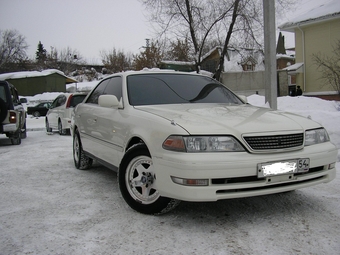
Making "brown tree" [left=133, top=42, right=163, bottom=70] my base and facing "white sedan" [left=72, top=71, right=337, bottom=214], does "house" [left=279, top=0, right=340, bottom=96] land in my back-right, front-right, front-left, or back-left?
front-left

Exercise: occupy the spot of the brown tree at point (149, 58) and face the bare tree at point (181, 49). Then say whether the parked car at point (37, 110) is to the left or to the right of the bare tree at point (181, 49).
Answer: right

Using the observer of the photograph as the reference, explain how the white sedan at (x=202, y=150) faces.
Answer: facing the viewer and to the right of the viewer

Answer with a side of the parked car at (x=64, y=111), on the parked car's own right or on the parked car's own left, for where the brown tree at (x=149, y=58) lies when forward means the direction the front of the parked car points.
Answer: on the parked car's own right

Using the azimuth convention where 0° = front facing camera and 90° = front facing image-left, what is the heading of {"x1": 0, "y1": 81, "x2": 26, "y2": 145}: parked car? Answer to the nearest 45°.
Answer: approximately 225°

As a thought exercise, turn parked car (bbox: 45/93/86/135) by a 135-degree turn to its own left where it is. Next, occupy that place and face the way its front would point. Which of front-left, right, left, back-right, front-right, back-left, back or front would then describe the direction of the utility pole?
front-left

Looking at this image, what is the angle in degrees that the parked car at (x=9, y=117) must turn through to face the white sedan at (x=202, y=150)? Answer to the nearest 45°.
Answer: approximately 135° to its right

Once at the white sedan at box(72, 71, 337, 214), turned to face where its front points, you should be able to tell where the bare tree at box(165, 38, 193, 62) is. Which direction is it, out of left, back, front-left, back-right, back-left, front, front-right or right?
back-left

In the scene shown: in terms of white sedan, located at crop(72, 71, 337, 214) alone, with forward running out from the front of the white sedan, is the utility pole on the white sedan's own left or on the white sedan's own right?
on the white sedan's own left
